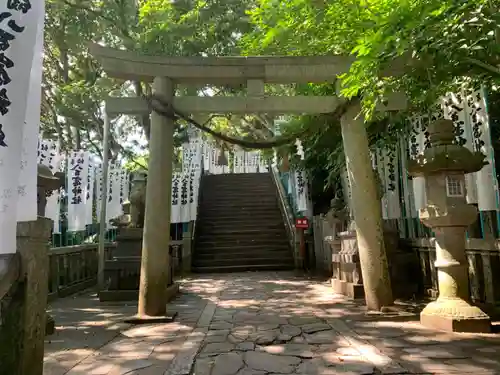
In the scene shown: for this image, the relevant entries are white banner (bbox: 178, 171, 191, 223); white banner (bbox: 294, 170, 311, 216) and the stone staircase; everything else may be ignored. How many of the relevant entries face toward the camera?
3

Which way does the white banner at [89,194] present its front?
toward the camera

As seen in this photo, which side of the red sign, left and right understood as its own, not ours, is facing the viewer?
front

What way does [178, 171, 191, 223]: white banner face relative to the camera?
toward the camera

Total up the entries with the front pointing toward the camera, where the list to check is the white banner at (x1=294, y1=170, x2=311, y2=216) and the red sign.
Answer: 2

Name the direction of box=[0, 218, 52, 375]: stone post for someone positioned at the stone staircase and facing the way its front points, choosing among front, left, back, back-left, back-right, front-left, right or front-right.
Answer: front

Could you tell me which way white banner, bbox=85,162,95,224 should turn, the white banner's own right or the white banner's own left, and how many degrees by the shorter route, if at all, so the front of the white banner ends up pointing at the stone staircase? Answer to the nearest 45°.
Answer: approximately 135° to the white banner's own left

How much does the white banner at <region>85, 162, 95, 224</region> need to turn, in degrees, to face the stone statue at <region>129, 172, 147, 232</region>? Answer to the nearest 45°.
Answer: approximately 45° to its left

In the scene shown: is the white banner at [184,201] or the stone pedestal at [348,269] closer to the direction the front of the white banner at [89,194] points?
the stone pedestal

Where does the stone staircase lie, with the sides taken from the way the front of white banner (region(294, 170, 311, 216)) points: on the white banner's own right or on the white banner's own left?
on the white banner's own right

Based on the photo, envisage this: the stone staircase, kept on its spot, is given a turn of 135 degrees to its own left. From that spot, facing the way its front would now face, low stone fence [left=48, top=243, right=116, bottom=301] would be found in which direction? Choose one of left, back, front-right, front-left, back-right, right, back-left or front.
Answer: back

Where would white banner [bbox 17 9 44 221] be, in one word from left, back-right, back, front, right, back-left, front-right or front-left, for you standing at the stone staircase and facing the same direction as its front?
front

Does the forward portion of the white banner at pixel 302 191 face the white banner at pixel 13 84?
yes
